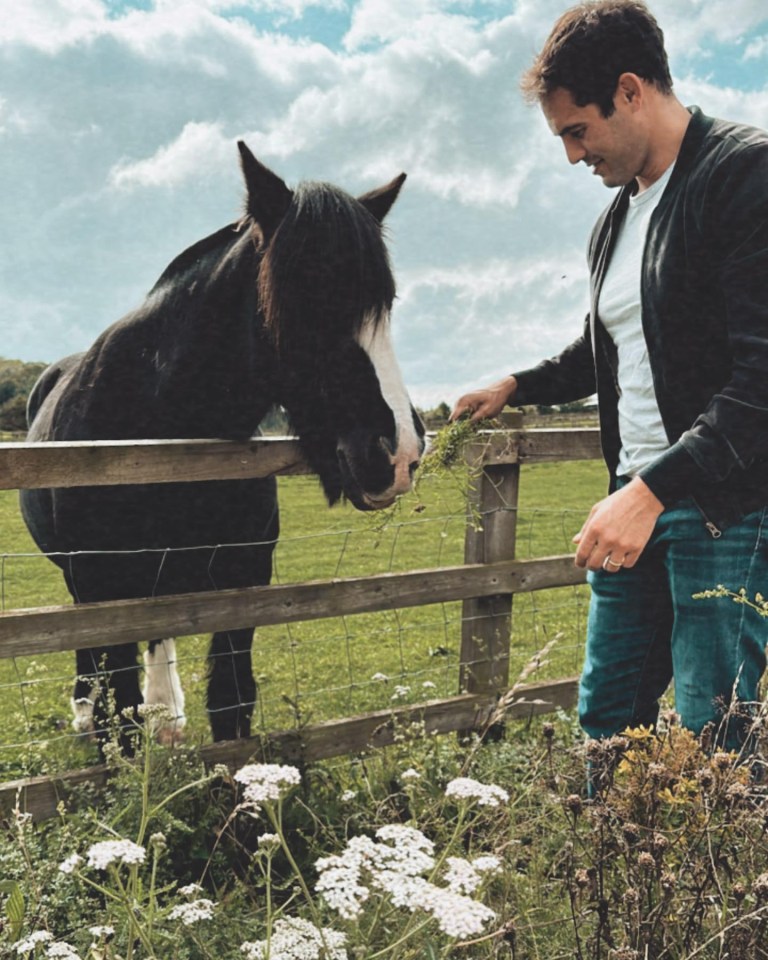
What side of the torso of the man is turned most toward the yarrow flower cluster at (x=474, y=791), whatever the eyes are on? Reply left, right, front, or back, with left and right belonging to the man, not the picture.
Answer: front

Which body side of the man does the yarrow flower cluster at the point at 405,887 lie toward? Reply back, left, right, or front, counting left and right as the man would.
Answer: front

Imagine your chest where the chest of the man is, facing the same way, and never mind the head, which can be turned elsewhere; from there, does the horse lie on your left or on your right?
on your right

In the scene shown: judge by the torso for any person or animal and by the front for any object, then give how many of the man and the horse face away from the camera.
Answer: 0

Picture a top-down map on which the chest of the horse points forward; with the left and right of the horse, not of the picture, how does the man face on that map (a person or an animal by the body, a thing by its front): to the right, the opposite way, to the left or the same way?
to the right

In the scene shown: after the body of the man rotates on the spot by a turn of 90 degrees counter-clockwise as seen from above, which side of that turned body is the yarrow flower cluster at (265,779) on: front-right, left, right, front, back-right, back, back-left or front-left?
right

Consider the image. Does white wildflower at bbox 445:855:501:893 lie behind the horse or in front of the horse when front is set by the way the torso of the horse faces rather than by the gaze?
in front

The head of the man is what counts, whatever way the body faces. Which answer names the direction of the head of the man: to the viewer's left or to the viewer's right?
to the viewer's left

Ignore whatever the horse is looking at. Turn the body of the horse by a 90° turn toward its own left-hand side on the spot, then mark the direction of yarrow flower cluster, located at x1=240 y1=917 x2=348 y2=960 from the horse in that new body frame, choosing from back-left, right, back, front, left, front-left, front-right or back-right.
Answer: back-right

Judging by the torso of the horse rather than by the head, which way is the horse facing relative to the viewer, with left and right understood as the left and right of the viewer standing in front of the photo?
facing the viewer and to the right of the viewer

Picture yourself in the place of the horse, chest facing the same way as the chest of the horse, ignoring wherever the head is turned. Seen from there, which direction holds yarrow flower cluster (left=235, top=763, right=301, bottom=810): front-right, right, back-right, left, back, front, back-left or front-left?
front-right

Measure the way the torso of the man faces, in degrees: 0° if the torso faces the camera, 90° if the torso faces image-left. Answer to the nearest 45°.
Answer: approximately 45°

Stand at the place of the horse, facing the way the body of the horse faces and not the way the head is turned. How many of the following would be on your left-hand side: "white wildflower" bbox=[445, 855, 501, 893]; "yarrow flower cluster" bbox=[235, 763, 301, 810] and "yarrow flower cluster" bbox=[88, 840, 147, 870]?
0

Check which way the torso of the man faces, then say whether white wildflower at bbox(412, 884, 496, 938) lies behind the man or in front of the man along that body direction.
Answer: in front

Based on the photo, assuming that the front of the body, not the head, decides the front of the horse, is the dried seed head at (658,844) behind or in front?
in front

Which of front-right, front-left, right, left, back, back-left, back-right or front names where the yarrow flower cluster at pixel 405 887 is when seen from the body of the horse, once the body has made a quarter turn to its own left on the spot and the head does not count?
back-right
